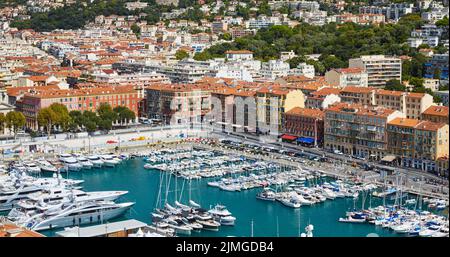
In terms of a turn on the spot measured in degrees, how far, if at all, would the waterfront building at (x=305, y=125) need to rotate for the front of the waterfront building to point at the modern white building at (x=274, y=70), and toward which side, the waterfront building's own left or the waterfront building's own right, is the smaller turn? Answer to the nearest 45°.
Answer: approximately 135° to the waterfront building's own right

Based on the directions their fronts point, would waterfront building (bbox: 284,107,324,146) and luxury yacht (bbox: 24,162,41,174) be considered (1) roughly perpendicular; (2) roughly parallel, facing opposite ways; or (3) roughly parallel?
roughly perpendicular

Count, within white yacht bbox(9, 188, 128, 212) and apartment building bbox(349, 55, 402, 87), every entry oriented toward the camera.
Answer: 1

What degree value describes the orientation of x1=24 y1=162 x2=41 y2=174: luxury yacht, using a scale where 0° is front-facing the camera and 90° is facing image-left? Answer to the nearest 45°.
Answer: approximately 315°

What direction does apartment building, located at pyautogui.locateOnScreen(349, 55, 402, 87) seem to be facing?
toward the camera

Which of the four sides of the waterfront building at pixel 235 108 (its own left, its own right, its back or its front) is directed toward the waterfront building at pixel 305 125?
left

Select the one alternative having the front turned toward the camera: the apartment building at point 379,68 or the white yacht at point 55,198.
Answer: the apartment building

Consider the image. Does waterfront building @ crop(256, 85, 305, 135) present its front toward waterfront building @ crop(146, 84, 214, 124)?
no

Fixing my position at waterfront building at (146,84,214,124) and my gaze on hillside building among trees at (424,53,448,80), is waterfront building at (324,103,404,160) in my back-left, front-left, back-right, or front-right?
front-right

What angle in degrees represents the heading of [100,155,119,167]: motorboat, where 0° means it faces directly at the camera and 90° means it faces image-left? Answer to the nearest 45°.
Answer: approximately 315°

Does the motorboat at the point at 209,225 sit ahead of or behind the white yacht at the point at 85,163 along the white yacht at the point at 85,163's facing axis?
ahead

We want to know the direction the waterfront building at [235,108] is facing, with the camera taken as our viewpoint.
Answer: facing the viewer and to the left of the viewer
